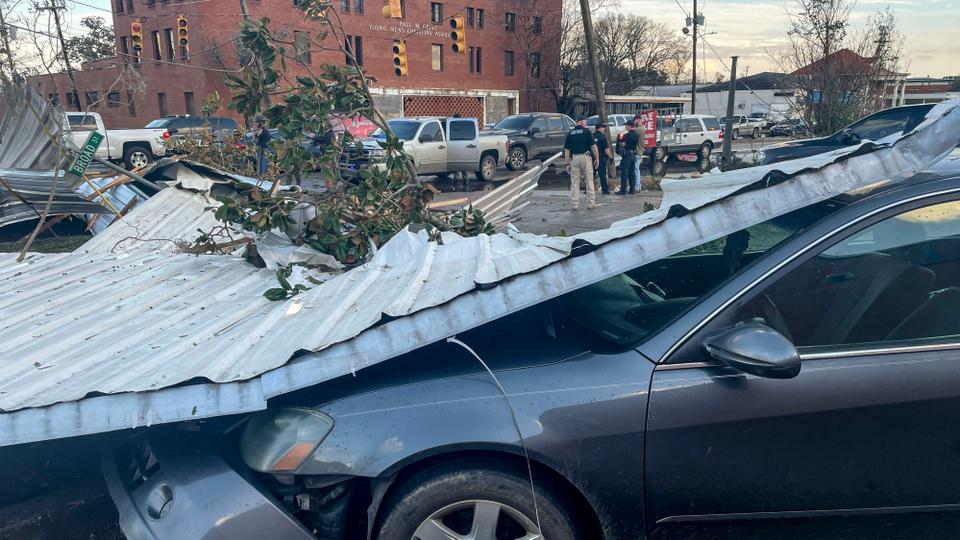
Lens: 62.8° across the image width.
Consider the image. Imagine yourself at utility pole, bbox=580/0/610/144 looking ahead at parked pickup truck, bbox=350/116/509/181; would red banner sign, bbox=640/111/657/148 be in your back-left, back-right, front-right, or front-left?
back-right

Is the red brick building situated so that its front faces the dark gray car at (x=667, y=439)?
yes

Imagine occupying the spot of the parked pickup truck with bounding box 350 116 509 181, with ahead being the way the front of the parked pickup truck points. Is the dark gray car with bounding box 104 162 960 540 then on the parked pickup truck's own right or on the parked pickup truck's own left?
on the parked pickup truck's own left

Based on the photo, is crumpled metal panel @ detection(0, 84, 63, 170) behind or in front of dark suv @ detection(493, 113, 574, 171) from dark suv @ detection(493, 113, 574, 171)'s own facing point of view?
in front

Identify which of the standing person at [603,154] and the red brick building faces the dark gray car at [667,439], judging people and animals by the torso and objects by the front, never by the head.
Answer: the red brick building

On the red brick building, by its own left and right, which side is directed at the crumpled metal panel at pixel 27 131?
front
